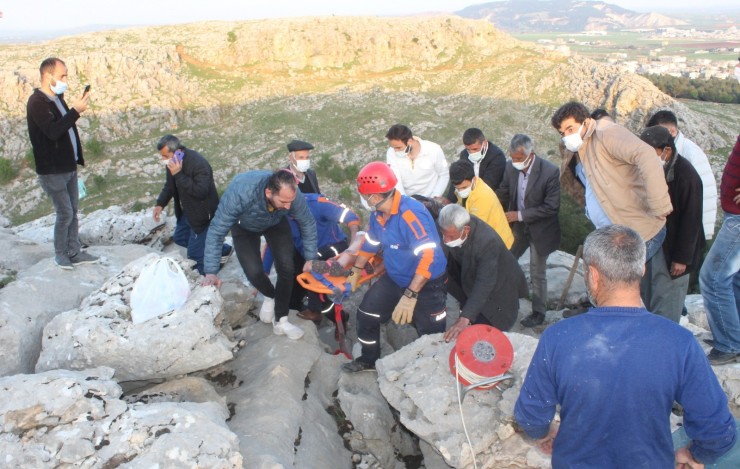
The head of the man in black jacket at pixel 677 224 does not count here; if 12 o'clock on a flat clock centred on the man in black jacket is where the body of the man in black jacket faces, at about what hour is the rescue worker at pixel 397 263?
The rescue worker is roughly at 11 o'clock from the man in black jacket.

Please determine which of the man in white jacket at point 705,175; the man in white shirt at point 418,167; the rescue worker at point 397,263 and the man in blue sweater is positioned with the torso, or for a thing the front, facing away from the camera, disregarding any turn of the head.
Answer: the man in blue sweater

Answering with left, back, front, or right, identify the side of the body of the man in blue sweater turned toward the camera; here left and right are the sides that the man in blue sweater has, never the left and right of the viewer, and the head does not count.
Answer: back

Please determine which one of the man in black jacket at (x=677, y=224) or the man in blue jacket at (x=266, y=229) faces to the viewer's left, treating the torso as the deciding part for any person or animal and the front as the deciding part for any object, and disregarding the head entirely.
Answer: the man in black jacket

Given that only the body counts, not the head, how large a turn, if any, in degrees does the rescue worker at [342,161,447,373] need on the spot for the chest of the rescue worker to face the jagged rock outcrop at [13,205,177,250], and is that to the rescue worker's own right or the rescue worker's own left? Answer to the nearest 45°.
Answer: approximately 90° to the rescue worker's own right

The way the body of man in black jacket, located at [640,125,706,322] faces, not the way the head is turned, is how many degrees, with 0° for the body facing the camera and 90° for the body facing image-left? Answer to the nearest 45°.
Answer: approximately 90°

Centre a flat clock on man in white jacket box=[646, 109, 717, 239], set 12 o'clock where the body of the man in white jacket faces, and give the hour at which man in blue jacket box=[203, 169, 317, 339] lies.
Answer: The man in blue jacket is roughly at 11 o'clock from the man in white jacket.

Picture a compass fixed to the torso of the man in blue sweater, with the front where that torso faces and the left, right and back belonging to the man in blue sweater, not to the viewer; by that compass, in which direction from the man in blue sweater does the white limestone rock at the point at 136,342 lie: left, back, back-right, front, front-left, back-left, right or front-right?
left

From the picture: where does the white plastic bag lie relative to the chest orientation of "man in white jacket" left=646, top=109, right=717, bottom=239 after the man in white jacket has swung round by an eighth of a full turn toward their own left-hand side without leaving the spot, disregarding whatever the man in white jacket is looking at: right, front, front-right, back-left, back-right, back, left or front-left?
front

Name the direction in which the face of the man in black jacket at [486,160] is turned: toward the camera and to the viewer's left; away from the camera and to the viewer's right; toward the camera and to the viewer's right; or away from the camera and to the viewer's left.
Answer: toward the camera and to the viewer's left

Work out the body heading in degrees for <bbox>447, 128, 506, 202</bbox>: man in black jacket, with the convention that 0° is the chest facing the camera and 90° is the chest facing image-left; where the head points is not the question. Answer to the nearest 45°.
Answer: approximately 45°

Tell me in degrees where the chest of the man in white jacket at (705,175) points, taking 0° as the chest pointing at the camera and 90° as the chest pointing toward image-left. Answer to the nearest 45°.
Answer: approximately 90°
